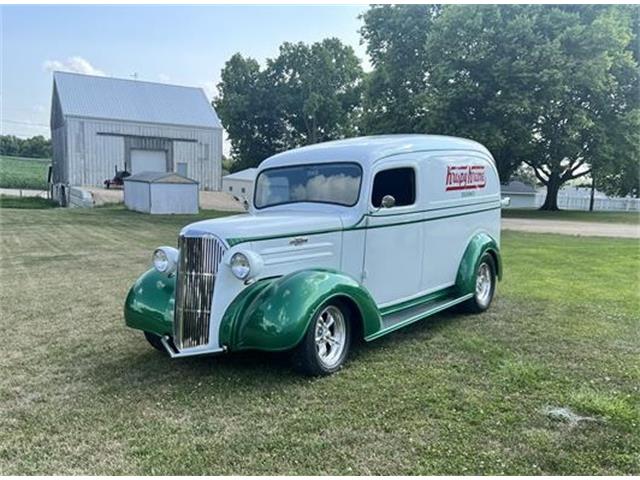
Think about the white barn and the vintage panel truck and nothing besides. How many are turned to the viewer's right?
0

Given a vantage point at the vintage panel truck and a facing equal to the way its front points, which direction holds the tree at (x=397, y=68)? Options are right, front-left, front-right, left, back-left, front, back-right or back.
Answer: back-right

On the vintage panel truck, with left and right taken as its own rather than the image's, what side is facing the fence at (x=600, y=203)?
back

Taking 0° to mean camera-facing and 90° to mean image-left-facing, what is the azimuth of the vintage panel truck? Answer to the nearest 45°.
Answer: approximately 45°

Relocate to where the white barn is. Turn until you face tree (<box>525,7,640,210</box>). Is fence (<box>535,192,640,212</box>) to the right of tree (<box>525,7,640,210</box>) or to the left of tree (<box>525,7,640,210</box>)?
left

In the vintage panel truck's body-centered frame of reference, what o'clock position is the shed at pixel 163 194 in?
The shed is roughly at 4 o'clock from the vintage panel truck.

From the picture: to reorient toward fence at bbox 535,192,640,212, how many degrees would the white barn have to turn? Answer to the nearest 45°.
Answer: approximately 90° to its left

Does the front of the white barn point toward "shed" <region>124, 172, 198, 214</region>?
yes

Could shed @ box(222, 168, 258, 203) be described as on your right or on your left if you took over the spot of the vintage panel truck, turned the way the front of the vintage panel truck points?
on your right

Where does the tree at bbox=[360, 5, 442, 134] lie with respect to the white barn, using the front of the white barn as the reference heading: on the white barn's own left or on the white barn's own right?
on the white barn's own left

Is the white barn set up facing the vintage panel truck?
yes

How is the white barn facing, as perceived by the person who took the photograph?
facing the viewer

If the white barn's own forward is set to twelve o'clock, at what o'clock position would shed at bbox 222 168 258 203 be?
The shed is roughly at 8 o'clock from the white barn.

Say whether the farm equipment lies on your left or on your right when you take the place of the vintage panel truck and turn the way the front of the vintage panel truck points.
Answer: on your right

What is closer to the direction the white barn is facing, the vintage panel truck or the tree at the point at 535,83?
the vintage panel truck

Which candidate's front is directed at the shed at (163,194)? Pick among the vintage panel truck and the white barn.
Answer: the white barn
